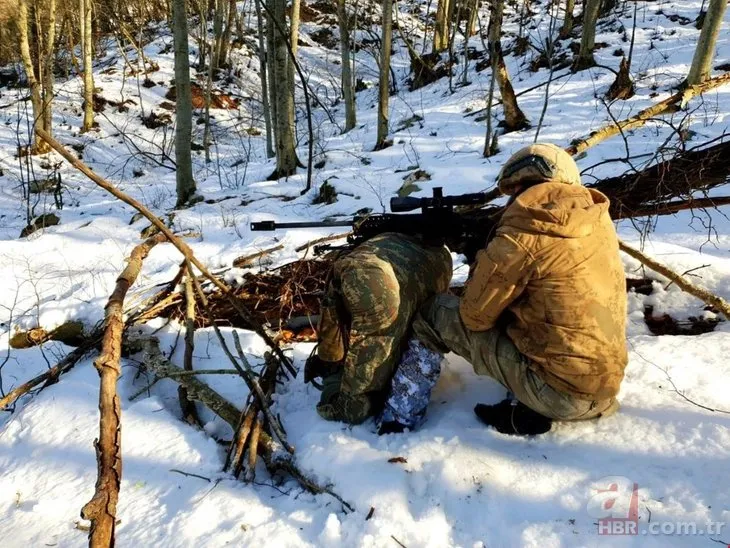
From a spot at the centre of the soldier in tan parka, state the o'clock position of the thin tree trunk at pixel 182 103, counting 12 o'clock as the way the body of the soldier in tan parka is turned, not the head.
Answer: The thin tree trunk is roughly at 12 o'clock from the soldier in tan parka.

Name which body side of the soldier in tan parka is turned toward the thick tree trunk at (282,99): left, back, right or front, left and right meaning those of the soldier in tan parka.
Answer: front

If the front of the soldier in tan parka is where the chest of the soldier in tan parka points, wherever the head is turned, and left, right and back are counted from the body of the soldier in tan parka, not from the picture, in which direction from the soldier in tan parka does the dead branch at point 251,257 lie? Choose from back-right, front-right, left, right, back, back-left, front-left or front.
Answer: front

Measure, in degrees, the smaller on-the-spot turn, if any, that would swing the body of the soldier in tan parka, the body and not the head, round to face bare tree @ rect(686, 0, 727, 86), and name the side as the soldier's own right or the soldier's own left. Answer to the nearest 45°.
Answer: approximately 45° to the soldier's own right

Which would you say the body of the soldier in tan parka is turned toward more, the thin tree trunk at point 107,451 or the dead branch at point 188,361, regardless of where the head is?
the dead branch

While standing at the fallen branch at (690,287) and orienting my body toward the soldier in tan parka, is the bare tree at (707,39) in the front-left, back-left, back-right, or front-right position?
back-right

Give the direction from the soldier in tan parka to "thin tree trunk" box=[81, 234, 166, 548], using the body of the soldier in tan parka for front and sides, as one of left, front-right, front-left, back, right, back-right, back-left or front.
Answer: left

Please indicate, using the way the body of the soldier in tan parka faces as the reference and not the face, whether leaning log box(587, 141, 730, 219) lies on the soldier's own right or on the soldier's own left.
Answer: on the soldier's own right

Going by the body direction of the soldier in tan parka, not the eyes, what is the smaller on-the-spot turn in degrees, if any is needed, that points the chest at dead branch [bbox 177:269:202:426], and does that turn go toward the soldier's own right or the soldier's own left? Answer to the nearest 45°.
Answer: approximately 45° to the soldier's own left

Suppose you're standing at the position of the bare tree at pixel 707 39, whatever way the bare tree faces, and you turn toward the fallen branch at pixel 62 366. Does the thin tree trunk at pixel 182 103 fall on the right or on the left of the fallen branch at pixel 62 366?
right

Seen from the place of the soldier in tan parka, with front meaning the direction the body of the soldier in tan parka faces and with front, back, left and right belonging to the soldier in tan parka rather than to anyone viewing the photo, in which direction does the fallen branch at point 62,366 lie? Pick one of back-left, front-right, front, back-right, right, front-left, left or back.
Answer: front-left

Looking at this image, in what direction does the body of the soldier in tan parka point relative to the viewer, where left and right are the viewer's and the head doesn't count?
facing away from the viewer and to the left of the viewer

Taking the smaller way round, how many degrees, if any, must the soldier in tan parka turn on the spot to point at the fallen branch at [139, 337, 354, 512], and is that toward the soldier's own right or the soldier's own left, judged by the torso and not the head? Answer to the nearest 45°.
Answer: approximately 45° to the soldier's own left

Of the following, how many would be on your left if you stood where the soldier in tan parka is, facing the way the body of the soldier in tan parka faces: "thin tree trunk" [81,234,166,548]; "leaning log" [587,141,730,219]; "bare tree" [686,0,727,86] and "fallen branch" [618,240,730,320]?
1

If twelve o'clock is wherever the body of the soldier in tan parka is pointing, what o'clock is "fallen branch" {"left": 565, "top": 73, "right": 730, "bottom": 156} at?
The fallen branch is roughly at 2 o'clock from the soldier in tan parka.

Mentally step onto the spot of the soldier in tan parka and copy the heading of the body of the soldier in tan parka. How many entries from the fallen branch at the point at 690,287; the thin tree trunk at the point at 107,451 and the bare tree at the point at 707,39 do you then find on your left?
1
